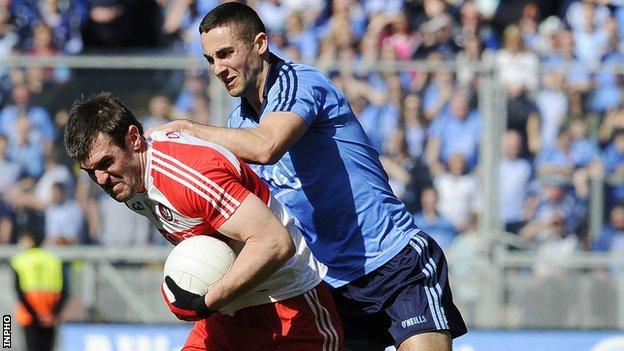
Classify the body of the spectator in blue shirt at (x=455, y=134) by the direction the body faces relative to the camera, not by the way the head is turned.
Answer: toward the camera

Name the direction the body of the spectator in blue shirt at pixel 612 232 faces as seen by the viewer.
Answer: toward the camera

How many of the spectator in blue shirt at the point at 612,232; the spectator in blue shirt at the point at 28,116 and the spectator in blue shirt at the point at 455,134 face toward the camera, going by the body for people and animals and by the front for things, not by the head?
3

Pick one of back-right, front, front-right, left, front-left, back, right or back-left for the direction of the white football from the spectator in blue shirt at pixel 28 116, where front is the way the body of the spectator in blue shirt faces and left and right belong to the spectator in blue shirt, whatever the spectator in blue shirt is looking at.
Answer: front

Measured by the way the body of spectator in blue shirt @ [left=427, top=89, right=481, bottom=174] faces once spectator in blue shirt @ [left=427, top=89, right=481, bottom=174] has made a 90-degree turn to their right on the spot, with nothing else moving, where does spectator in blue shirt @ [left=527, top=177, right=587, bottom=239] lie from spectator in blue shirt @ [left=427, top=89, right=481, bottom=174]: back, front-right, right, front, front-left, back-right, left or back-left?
back

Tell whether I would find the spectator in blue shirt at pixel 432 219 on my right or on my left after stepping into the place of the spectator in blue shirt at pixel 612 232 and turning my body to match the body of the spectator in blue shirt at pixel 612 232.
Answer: on my right

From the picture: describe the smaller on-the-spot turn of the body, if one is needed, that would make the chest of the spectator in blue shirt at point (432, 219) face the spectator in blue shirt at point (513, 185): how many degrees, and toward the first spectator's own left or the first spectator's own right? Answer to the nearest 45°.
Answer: approximately 135° to the first spectator's own left

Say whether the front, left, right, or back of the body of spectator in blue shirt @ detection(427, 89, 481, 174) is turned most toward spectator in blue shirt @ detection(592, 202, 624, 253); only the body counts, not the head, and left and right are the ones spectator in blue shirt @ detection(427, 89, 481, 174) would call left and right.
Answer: left

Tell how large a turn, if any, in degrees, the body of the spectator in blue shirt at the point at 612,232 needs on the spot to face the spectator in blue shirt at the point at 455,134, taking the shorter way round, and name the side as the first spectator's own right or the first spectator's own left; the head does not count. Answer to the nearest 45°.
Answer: approximately 90° to the first spectator's own right

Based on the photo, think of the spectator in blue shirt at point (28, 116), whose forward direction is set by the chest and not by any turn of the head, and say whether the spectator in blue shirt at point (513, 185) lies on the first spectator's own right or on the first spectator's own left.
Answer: on the first spectator's own left

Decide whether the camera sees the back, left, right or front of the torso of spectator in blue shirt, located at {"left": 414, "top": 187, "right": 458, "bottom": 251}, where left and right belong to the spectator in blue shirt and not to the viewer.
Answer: front
